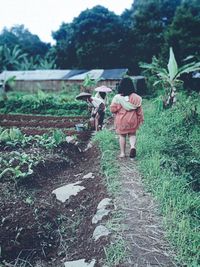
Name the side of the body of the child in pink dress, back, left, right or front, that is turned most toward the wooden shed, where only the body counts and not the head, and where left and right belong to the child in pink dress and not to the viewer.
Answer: front

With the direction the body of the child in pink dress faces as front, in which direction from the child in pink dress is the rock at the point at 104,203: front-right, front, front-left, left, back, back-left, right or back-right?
back

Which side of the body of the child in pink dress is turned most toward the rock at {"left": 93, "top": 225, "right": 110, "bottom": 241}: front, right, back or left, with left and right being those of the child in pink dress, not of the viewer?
back

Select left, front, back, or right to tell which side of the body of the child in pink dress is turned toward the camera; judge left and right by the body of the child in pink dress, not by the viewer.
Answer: back

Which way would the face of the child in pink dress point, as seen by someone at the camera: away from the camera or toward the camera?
away from the camera

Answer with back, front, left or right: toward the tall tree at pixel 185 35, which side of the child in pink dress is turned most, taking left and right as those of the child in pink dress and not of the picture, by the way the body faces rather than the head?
front

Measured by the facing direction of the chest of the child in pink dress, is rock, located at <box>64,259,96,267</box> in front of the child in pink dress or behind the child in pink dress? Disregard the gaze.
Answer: behind

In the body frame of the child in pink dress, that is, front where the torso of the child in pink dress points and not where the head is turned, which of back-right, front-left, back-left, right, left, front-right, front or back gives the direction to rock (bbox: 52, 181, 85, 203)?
back-left

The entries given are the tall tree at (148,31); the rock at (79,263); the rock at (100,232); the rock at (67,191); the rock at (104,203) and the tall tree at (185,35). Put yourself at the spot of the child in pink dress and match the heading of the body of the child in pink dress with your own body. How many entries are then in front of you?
2

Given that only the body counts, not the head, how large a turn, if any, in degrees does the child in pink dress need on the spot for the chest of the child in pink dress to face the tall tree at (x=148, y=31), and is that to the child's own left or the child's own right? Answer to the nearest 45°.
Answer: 0° — they already face it
